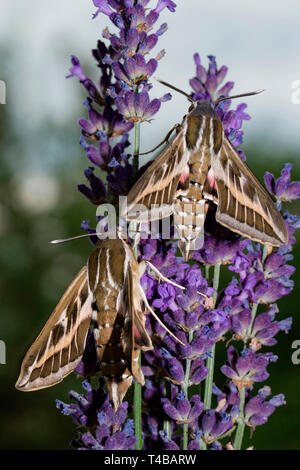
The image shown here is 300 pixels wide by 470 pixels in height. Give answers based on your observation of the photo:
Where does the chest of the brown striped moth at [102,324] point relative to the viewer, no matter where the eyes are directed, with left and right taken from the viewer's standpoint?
facing away from the viewer

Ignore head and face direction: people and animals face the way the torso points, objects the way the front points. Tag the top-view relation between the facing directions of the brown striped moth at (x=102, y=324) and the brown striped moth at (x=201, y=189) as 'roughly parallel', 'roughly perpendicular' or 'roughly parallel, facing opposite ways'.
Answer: roughly parallel

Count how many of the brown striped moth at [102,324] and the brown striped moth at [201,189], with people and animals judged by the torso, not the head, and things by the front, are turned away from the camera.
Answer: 2

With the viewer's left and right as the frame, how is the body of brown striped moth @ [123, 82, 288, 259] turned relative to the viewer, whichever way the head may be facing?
facing away from the viewer
